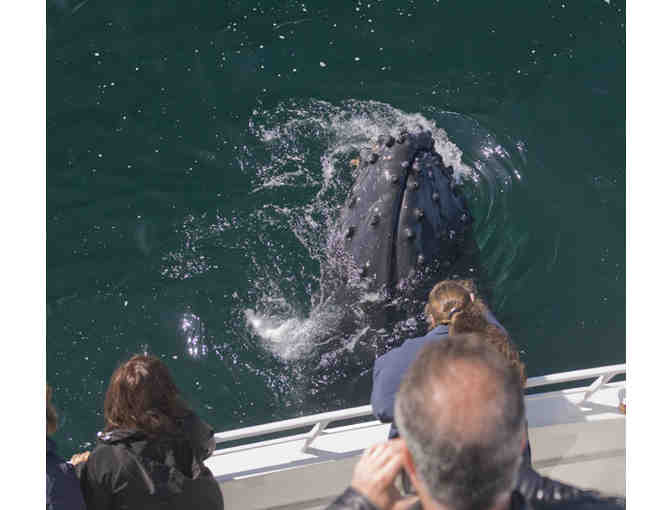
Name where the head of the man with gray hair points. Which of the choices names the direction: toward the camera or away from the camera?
away from the camera

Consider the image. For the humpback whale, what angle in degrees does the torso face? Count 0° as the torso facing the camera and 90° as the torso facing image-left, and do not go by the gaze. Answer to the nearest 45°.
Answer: approximately 180°

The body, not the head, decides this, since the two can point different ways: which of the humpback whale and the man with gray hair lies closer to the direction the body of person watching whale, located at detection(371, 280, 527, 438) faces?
the humpback whale

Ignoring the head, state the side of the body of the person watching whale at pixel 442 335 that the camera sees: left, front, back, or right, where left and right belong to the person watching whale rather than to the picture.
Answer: back

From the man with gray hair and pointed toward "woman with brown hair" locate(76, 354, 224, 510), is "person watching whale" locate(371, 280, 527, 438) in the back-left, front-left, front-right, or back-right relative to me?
front-right

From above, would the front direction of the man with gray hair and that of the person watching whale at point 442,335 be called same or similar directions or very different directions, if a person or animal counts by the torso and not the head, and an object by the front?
same or similar directions

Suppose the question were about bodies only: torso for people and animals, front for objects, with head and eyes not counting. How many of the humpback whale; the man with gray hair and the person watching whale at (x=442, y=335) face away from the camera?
3

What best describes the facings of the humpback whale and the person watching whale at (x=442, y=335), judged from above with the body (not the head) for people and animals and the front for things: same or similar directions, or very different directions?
same or similar directions

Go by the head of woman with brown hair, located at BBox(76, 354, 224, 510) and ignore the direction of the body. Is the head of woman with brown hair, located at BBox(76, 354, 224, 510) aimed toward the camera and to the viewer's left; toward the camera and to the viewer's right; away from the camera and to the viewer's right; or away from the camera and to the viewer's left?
away from the camera and to the viewer's right

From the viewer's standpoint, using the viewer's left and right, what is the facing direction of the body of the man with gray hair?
facing away from the viewer

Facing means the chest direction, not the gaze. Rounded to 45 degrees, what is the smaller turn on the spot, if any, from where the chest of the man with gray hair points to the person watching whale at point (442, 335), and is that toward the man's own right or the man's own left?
0° — they already face them

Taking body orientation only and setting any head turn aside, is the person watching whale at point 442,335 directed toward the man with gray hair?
no

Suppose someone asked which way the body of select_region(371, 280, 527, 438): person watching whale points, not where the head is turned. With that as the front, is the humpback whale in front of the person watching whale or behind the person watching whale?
in front

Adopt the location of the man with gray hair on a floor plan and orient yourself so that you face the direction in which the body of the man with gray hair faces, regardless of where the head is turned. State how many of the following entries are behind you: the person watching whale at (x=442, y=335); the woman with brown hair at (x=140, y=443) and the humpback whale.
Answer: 0

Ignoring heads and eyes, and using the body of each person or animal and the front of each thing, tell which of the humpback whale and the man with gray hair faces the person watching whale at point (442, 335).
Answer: the man with gray hair

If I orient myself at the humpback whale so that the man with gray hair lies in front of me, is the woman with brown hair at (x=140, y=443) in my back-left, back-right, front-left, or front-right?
front-right

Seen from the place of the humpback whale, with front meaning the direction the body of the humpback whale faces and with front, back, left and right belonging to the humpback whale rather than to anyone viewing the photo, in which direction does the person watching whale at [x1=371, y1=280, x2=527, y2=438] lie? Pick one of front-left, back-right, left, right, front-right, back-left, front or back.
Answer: back
